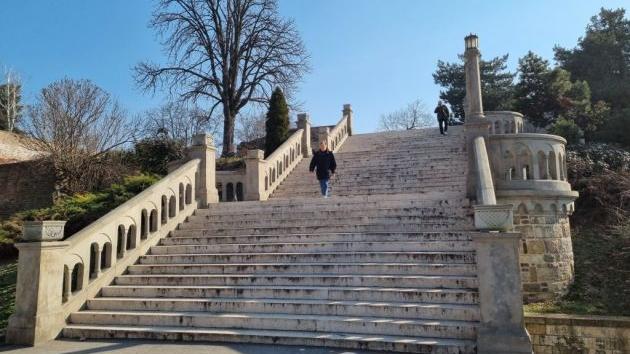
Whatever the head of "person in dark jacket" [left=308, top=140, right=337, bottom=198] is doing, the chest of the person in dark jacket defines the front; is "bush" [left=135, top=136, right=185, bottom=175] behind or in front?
behind

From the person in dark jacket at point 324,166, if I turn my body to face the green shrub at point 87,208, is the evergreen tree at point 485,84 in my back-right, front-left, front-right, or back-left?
back-right

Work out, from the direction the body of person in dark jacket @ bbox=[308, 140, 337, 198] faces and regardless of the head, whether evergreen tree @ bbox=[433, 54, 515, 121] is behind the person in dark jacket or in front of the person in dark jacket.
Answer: behind

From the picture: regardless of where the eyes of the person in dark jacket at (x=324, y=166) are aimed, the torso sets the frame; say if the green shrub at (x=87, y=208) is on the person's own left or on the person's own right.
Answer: on the person's own right

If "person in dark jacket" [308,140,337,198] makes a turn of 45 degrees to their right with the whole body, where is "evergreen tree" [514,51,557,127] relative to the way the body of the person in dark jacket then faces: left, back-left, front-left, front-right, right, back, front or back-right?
back

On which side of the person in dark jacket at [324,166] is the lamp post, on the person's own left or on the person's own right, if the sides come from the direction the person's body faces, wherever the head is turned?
on the person's own left

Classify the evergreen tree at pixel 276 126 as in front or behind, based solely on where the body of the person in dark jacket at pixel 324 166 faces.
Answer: behind

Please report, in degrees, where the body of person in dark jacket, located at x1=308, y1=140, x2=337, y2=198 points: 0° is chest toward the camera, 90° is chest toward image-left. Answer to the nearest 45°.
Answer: approximately 0°
